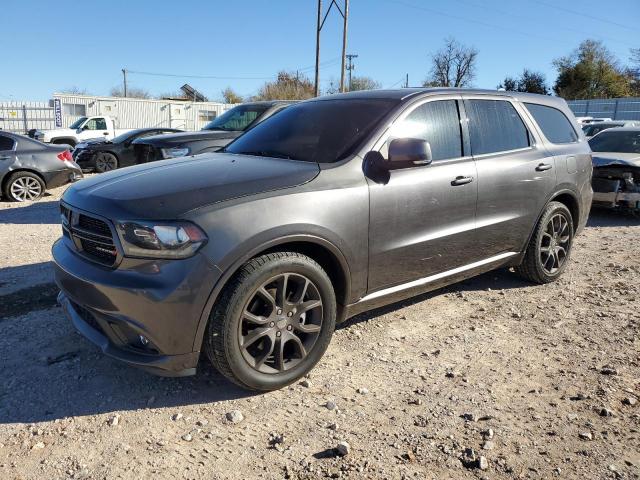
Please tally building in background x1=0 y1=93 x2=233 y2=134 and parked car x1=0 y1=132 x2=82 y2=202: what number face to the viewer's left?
1

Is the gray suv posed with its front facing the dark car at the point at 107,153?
no

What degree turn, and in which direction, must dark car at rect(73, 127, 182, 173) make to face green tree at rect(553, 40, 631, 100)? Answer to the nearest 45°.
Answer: approximately 180°

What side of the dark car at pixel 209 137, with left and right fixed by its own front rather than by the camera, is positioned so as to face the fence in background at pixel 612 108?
back

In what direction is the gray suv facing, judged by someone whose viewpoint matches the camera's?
facing the viewer and to the left of the viewer

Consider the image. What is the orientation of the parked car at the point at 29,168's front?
to the viewer's left

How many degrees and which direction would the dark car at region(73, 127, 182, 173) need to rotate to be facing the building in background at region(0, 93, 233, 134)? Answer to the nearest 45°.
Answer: approximately 135° to its right

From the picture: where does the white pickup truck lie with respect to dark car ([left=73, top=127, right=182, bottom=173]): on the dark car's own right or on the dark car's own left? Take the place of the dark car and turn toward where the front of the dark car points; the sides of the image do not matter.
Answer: on the dark car's own right

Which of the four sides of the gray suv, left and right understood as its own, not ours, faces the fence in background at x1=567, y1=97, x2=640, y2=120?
back

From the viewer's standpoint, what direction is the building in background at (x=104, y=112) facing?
toward the camera

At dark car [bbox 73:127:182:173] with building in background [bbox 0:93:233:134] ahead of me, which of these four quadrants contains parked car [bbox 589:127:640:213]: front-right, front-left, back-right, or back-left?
back-right

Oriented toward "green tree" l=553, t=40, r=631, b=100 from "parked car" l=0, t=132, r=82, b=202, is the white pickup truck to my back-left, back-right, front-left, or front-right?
front-left

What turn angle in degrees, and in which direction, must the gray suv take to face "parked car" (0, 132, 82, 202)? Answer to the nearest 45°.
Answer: approximately 90° to its right

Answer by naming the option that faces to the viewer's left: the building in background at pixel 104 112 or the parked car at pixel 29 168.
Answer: the parked car

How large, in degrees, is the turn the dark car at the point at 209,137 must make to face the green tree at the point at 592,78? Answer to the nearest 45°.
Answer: approximately 180°

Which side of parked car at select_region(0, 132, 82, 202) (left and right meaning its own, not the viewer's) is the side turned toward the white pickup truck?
right
